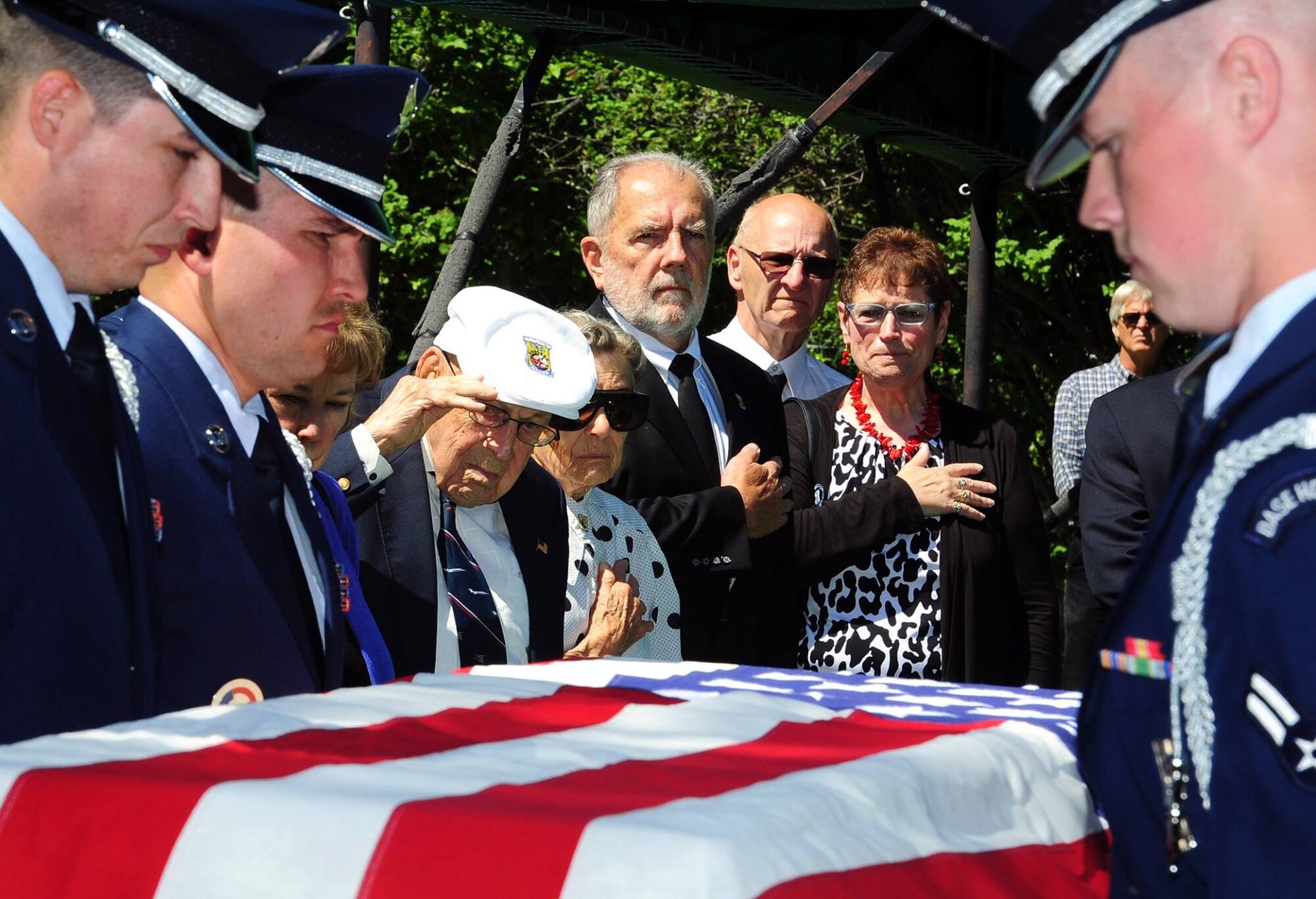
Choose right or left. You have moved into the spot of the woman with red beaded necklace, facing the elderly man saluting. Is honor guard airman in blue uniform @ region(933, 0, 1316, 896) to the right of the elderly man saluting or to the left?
left

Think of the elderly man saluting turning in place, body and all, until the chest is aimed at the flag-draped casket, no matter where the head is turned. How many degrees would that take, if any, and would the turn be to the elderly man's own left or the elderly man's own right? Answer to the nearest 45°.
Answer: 0° — they already face it

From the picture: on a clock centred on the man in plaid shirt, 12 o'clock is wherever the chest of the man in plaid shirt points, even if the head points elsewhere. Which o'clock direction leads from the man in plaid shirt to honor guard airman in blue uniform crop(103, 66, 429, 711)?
The honor guard airman in blue uniform is roughly at 2 o'clock from the man in plaid shirt.

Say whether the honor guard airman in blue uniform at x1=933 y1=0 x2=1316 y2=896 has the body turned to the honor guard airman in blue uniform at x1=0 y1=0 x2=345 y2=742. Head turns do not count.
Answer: yes

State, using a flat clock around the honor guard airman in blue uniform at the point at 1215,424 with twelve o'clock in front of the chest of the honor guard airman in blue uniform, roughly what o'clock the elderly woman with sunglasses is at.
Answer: The elderly woman with sunglasses is roughly at 2 o'clock from the honor guard airman in blue uniform.

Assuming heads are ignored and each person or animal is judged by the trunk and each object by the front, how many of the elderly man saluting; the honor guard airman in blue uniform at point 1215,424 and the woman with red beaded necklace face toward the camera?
2

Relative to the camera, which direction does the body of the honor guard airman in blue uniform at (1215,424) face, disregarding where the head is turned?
to the viewer's left
